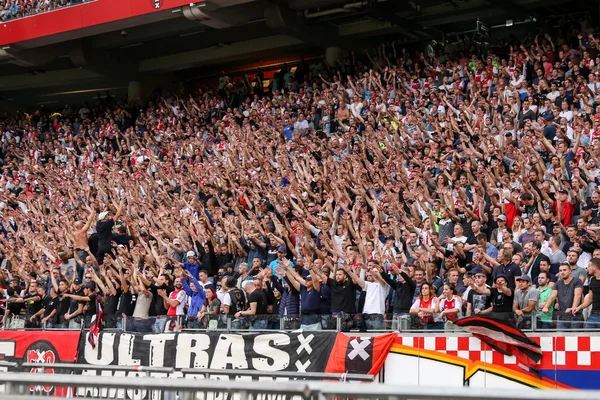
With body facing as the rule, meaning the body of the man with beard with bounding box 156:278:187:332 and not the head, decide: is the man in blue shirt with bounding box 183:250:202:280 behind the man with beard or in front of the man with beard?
behind

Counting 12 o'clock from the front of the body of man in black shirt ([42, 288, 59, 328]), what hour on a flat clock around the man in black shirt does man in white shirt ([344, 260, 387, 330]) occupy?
The man in white shirt is roughly at 9 o'clock from the man in black shirt.

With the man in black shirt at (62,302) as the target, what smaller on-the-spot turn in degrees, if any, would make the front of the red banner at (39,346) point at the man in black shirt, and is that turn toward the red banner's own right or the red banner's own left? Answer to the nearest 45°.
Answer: approximately 180°

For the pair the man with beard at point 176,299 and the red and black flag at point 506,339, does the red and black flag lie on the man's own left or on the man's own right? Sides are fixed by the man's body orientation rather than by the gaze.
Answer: on the man's own left

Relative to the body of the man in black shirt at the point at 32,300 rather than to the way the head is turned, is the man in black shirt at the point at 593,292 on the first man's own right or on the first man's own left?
on the first man's own left

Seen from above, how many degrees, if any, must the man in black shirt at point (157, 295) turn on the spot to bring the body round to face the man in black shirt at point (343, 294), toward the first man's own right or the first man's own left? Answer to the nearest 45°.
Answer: approximately 90° to the first man's own left

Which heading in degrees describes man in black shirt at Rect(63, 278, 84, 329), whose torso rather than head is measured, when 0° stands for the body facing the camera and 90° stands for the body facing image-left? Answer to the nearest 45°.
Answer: approximately 45°

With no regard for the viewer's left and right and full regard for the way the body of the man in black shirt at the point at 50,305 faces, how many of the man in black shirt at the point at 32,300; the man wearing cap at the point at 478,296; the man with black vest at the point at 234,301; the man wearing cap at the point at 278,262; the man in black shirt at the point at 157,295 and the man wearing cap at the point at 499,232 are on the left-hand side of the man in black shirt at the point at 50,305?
5
